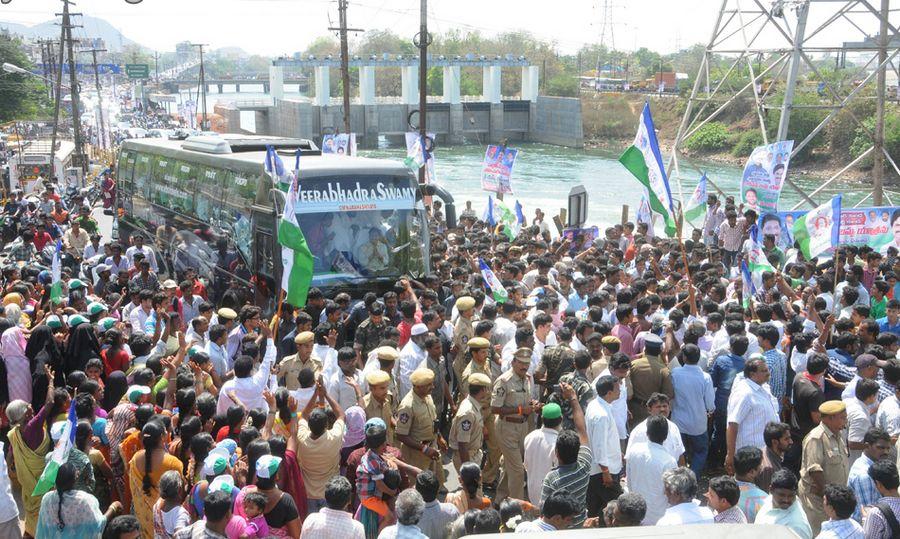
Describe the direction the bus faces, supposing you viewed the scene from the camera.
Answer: facing the viewer and to the right of the viewer

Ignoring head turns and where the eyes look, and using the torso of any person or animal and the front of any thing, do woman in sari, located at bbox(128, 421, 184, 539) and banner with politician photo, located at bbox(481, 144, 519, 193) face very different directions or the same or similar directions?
very different directions

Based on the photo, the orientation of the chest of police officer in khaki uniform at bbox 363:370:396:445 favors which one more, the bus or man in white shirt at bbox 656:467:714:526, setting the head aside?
the man in white shirt

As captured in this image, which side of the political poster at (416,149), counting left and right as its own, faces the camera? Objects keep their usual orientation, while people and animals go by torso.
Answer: front

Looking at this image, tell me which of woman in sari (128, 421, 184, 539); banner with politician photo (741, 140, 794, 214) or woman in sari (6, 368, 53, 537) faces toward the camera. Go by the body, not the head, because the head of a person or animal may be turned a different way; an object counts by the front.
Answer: the banner with politician photo

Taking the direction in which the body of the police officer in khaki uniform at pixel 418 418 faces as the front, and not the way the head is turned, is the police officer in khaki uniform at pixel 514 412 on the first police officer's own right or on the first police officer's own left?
on the first police officer's own left

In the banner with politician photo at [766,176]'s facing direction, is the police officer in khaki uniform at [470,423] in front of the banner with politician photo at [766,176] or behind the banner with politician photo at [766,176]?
in front

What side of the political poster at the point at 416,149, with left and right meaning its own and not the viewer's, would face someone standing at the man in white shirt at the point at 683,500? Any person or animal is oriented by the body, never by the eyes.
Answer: front

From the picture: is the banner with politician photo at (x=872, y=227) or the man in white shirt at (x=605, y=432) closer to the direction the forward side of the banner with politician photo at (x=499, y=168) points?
the man in white shirt

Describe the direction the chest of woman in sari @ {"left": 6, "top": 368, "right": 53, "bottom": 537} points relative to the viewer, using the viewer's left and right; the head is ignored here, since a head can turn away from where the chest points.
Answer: facing away from the viewer and to the right of the viewer

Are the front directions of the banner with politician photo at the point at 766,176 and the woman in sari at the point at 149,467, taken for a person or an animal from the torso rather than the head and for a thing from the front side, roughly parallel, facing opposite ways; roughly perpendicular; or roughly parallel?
roughly parallel, facing opposite ways

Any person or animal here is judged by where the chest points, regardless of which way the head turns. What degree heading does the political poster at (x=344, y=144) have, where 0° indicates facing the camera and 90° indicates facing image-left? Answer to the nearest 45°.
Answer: approximately 0°

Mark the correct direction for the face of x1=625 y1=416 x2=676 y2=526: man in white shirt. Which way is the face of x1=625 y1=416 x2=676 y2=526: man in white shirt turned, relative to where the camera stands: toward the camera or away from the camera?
away from the camera

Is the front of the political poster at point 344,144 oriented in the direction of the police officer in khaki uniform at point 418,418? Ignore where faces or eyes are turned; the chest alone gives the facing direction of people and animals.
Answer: yes

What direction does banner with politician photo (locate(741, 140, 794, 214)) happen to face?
toward the camera
